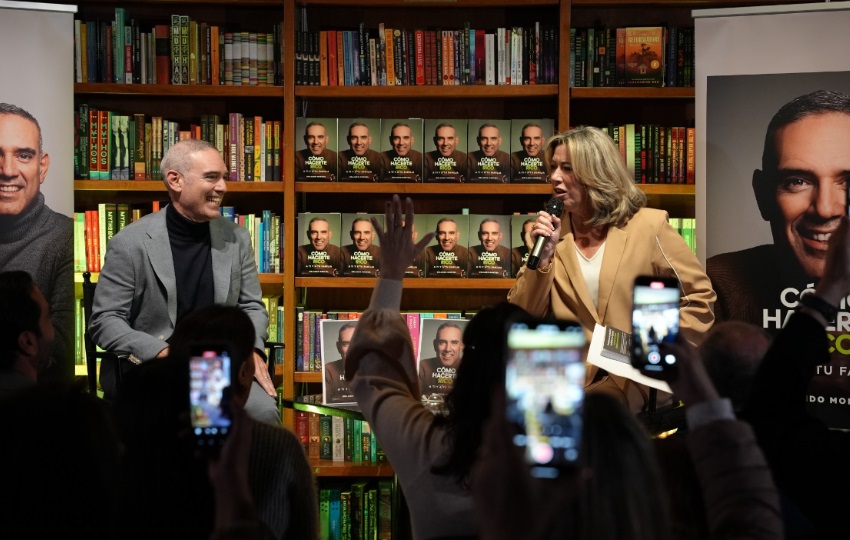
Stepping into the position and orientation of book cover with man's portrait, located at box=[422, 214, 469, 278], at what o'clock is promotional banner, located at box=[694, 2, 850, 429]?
The promotional banner is roughly at 10 o'clock from the book cover with man's portrait.

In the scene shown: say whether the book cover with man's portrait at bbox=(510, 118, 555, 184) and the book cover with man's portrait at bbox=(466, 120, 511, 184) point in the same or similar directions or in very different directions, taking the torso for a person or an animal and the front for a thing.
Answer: same or similar directions

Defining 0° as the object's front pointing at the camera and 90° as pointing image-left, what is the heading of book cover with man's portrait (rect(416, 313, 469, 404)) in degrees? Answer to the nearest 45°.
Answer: approximately 0°

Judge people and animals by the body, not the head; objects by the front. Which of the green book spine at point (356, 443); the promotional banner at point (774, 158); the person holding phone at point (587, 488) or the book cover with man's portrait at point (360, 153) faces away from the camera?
the person holding phone

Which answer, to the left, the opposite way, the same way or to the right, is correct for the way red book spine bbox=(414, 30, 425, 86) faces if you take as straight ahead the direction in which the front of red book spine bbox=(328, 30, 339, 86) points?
the same way

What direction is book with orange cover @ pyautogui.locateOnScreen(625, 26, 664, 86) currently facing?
toward the camera

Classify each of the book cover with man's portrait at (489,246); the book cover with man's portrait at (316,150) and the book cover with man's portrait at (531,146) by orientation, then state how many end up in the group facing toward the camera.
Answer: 3

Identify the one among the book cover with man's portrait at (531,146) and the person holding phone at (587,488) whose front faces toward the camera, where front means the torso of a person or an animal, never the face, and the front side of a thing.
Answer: the book cover with man's portrait

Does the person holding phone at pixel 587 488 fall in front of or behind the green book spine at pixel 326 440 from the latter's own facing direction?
in front

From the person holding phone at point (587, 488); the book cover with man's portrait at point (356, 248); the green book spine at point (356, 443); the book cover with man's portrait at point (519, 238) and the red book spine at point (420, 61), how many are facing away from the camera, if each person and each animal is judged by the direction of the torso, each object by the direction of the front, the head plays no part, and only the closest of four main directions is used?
1

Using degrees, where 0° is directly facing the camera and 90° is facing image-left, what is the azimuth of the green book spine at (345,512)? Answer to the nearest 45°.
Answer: approximately 0°

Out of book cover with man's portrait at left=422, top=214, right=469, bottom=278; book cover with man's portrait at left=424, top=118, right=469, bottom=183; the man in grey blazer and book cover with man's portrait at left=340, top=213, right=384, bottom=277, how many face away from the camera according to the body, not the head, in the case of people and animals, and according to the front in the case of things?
0
